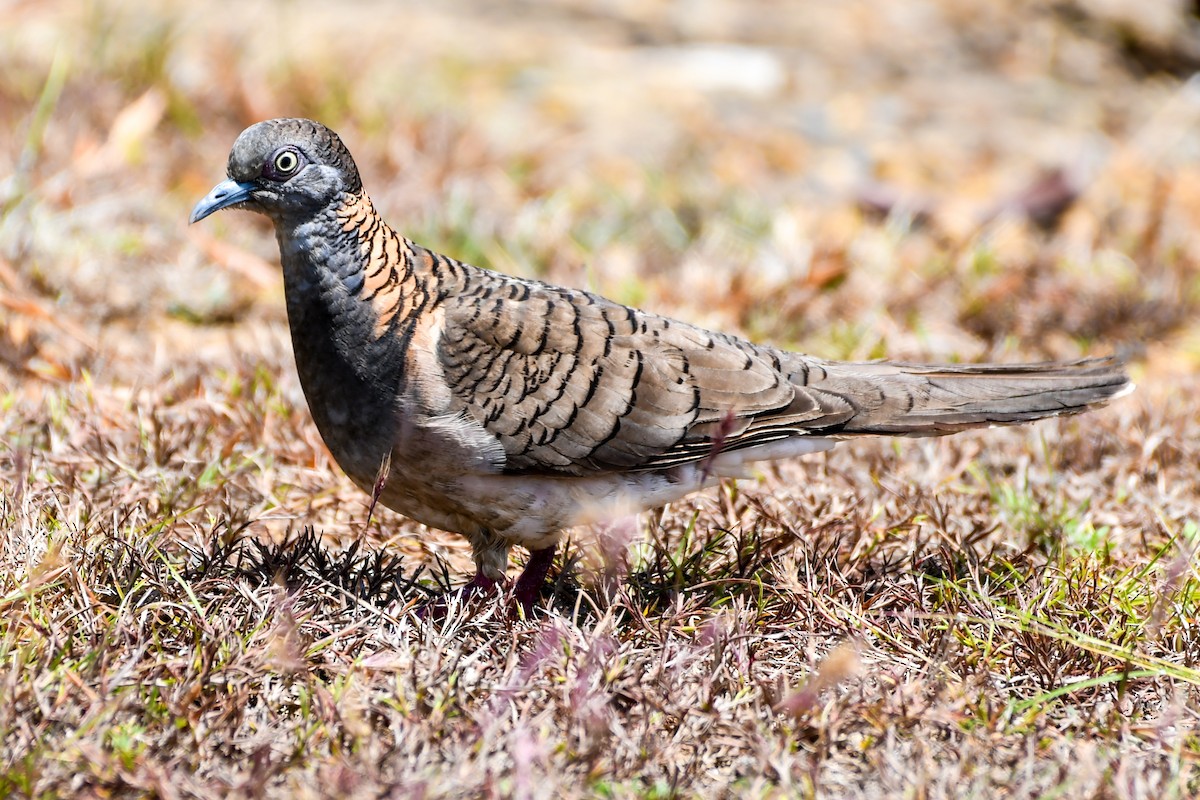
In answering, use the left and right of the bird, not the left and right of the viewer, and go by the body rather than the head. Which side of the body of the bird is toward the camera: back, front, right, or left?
left
